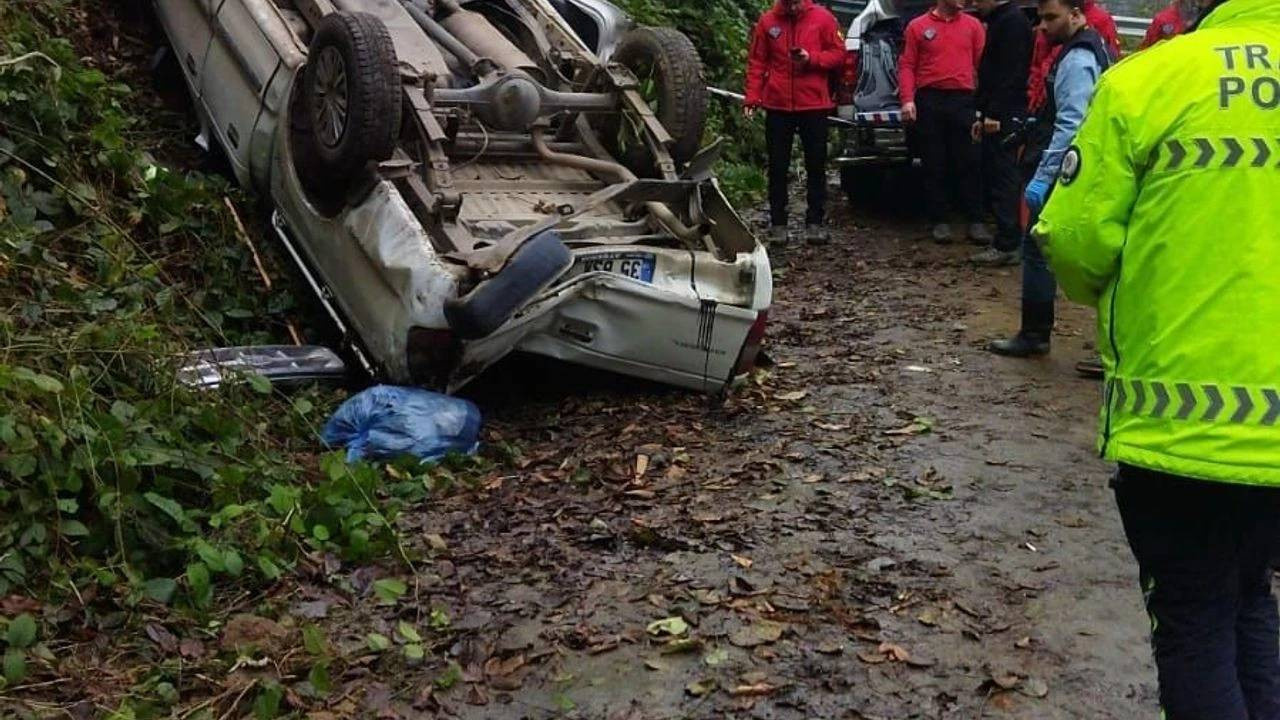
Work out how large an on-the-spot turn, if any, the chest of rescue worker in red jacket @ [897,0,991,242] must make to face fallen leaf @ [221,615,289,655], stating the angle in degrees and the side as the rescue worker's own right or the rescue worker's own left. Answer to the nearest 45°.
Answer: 0° — they already face it

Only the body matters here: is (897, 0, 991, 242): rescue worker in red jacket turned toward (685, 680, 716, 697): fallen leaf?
yes

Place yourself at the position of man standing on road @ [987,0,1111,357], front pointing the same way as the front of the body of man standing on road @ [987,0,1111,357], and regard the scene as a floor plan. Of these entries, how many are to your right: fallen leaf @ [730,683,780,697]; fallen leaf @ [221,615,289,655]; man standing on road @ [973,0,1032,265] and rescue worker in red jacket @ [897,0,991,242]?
2

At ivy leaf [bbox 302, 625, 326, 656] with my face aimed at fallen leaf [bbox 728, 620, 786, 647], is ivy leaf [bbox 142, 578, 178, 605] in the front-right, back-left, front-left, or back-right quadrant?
back-left

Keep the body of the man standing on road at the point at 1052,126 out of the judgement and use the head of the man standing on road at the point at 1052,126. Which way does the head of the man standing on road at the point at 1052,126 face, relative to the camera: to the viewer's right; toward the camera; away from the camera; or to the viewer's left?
to the viewer's left

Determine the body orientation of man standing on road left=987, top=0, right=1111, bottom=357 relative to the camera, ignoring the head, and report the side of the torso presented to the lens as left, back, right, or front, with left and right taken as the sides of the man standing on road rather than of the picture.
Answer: left

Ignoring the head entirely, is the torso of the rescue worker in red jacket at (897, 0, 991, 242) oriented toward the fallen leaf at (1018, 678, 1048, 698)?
yes

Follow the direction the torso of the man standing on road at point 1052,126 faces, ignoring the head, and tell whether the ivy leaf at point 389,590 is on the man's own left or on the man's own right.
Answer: on the man's own left
